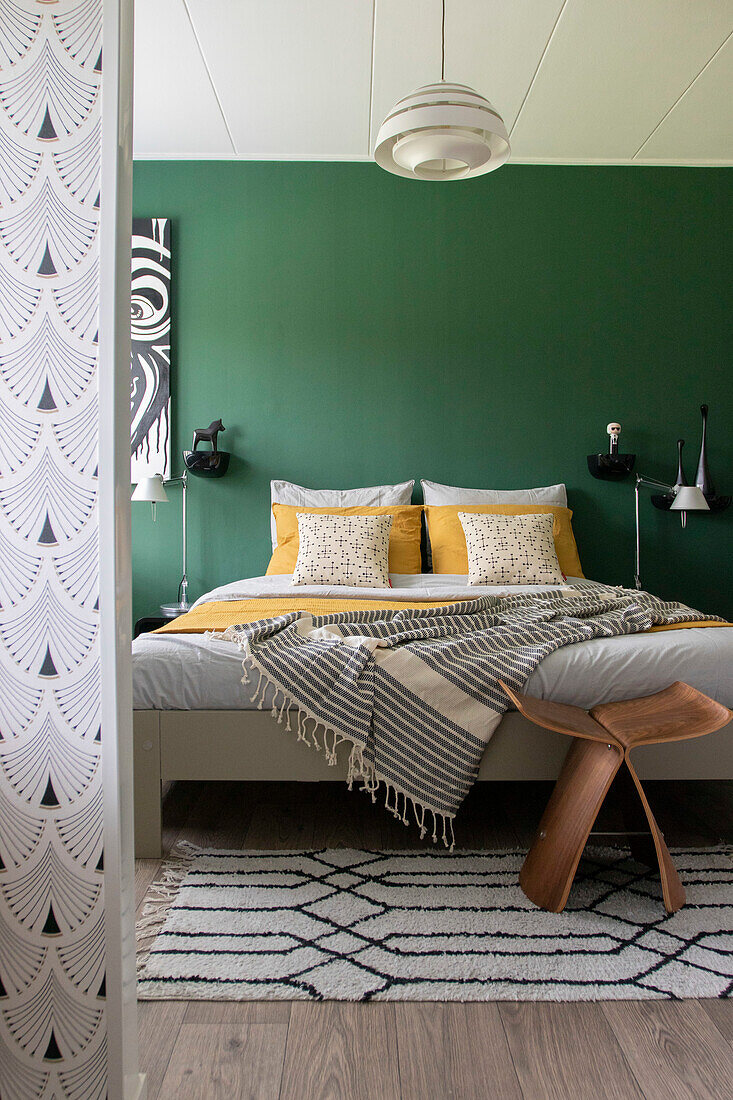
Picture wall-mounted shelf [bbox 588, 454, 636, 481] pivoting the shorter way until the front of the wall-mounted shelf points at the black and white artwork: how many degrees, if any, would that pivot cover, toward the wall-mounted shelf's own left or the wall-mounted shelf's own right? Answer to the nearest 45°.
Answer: approximately 90° to the wall-mounted shelf's own right

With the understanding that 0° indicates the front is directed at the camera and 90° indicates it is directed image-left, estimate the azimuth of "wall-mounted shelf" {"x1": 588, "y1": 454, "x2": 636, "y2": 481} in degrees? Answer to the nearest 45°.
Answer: approximately 0°

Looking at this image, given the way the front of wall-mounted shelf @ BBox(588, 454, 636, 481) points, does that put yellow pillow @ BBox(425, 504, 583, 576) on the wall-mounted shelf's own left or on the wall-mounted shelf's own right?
on the wall-mounted shelf's own right

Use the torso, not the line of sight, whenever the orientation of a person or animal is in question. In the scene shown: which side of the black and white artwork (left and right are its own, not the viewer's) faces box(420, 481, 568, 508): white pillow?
left

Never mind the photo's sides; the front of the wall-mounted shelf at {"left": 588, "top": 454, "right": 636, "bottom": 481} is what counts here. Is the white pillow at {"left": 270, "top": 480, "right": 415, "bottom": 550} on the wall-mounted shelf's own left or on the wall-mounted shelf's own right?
on the wall-mounted shelf's own right

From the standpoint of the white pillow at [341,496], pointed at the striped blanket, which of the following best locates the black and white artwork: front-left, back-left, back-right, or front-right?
back-right

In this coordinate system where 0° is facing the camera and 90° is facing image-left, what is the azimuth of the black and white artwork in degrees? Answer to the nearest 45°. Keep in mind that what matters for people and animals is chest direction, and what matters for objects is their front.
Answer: approximately 0°

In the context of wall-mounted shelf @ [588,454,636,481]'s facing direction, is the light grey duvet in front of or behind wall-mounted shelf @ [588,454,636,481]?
in front

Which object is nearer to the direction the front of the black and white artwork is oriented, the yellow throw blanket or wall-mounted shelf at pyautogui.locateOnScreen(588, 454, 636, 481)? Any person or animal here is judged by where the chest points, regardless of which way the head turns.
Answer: the yellow throw blanket

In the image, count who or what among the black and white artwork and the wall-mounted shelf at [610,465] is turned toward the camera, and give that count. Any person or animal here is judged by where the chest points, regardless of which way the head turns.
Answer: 2

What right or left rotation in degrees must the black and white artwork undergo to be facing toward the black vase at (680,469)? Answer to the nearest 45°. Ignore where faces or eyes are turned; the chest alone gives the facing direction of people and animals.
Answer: approximately 90° to its left

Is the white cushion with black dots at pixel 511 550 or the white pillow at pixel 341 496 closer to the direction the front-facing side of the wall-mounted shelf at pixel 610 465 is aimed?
the white cushion with black dots

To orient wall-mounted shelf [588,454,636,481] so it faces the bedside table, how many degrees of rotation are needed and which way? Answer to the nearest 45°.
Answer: approximately 45° to its right
